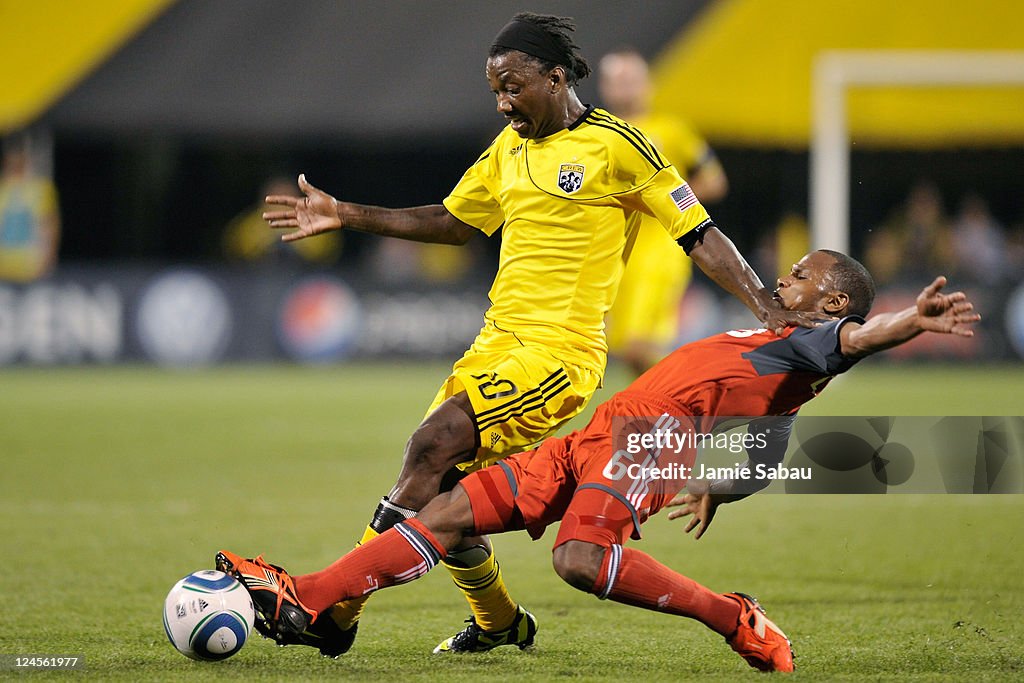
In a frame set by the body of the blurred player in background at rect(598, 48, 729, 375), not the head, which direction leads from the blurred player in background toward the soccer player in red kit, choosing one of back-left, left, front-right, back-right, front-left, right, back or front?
front

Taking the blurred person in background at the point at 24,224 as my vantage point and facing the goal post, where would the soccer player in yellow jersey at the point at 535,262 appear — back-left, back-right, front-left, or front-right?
front-right

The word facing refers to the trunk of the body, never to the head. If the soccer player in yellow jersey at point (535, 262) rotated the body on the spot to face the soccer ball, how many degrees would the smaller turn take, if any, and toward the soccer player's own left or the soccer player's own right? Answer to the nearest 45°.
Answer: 0° — they already face it

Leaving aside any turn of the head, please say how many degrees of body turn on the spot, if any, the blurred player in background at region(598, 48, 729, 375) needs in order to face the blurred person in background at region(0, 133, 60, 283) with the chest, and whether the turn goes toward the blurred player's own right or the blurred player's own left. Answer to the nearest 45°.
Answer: approximately 135° to the blurred player's own right

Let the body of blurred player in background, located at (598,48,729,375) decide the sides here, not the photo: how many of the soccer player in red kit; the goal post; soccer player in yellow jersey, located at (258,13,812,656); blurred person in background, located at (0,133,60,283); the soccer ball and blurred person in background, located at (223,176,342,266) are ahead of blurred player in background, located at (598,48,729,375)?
3

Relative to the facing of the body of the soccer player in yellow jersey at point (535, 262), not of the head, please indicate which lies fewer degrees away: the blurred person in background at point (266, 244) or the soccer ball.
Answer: the soccer ball

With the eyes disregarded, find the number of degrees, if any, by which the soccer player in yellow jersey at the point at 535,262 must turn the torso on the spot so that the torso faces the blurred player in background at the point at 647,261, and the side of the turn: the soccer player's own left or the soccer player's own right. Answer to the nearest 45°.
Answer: approximately 135° to the soccer player's own right

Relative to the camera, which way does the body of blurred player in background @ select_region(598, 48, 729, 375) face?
toward the camera

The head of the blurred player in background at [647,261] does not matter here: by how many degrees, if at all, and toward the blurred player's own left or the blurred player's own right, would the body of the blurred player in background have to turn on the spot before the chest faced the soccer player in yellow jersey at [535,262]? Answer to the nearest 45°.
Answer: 0° — they already face them

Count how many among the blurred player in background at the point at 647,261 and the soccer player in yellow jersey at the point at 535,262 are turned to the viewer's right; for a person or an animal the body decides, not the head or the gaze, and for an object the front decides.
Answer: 0

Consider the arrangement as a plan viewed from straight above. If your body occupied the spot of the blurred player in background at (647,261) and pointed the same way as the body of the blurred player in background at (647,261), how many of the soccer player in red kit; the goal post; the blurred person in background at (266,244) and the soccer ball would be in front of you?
2

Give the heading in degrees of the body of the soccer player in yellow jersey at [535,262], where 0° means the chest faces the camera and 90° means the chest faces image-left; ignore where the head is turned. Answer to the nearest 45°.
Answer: approximately 45°
